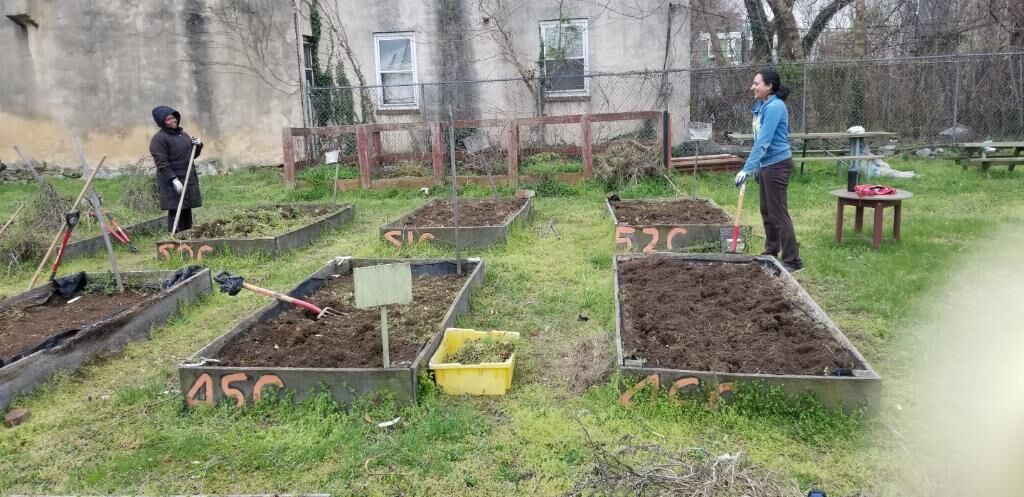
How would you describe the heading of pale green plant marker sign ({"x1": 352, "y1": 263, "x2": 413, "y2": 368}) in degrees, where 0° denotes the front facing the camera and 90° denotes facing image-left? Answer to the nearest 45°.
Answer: approximately 0°

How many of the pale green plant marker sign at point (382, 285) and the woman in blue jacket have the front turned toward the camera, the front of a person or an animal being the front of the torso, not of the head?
1

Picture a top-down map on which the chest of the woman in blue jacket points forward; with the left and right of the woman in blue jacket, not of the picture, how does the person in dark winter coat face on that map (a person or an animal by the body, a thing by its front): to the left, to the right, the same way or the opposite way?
the opposite way

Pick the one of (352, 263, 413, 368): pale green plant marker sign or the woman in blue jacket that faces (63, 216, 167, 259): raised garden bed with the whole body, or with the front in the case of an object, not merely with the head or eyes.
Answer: the woman in blue jacket

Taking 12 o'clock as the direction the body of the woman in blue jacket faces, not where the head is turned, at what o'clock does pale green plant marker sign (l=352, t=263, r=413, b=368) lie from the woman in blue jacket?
The pale green plant marker sign is roughly at 10 o'clock from the woman in blue jacket.

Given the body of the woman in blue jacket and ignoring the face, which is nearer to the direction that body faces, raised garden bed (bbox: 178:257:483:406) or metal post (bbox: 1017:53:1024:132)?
the raised garden bed

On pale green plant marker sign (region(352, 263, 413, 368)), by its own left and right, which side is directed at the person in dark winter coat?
back

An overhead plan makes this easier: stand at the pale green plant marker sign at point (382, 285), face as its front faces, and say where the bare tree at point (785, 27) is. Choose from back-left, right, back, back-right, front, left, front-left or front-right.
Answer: back-left

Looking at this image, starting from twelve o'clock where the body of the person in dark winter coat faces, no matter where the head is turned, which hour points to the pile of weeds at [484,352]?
The pile of weeds is roughly at 1 o'clock from the person in dark winter coat.

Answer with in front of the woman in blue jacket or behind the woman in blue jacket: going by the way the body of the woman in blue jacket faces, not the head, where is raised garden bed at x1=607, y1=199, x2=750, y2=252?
in front

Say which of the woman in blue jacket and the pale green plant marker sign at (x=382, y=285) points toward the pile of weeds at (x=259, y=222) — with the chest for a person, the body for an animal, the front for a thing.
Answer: the woman in blue jacket

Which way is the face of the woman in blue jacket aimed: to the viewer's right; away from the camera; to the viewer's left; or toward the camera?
to the viewer's left

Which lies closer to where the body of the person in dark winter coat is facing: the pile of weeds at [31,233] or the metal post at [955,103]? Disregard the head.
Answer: the metal post

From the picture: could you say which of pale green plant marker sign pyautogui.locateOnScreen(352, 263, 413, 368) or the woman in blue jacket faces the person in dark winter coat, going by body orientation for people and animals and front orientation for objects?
the woman in blue jacket

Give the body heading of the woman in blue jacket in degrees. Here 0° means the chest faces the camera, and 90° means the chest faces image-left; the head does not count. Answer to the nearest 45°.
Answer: approximately 90°
